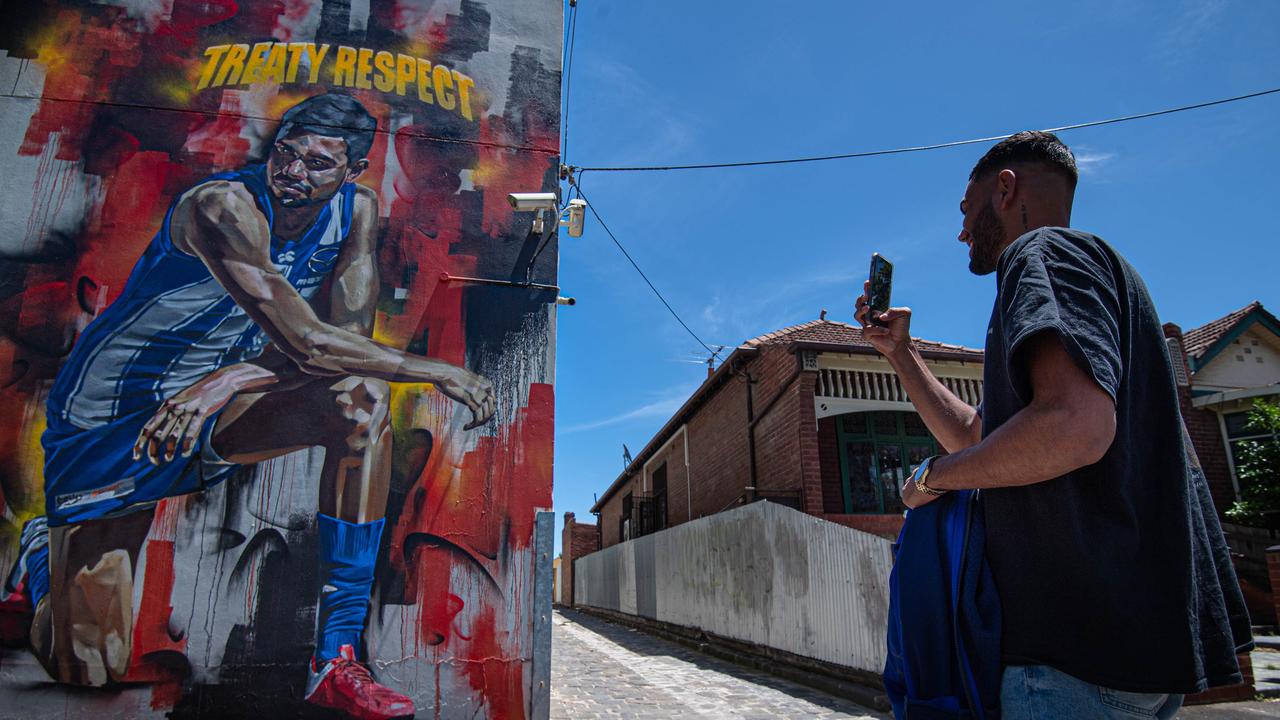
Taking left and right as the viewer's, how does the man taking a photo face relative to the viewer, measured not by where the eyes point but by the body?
facing away from the viewer and to the left of the viewer

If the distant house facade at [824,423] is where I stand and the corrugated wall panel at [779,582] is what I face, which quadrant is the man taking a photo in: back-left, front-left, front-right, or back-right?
front-left

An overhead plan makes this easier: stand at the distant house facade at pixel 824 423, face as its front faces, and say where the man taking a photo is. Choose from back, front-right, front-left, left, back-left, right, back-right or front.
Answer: front-right

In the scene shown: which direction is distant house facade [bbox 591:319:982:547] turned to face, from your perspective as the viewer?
facing the viewer and to the right of the viewer

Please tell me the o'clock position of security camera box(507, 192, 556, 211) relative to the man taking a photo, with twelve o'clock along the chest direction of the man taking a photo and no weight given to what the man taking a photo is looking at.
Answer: The security camera is roughly at 12 o'clock from the man taking a photo.

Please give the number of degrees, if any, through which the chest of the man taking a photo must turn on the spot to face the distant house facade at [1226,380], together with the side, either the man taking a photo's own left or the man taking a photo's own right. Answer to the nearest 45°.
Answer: approximately 45° to the man taking a photo's own right

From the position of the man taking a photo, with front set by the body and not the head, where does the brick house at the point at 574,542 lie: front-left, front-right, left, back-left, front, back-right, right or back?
front

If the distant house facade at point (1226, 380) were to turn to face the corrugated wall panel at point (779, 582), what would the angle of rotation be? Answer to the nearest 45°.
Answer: approximately 90° to its right

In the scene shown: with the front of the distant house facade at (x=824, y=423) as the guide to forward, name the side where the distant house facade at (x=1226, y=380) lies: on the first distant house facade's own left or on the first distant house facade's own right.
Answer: on the first distant house facade's own left

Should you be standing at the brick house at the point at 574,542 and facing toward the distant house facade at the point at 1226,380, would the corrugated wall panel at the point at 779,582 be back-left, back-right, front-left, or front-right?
front-right
